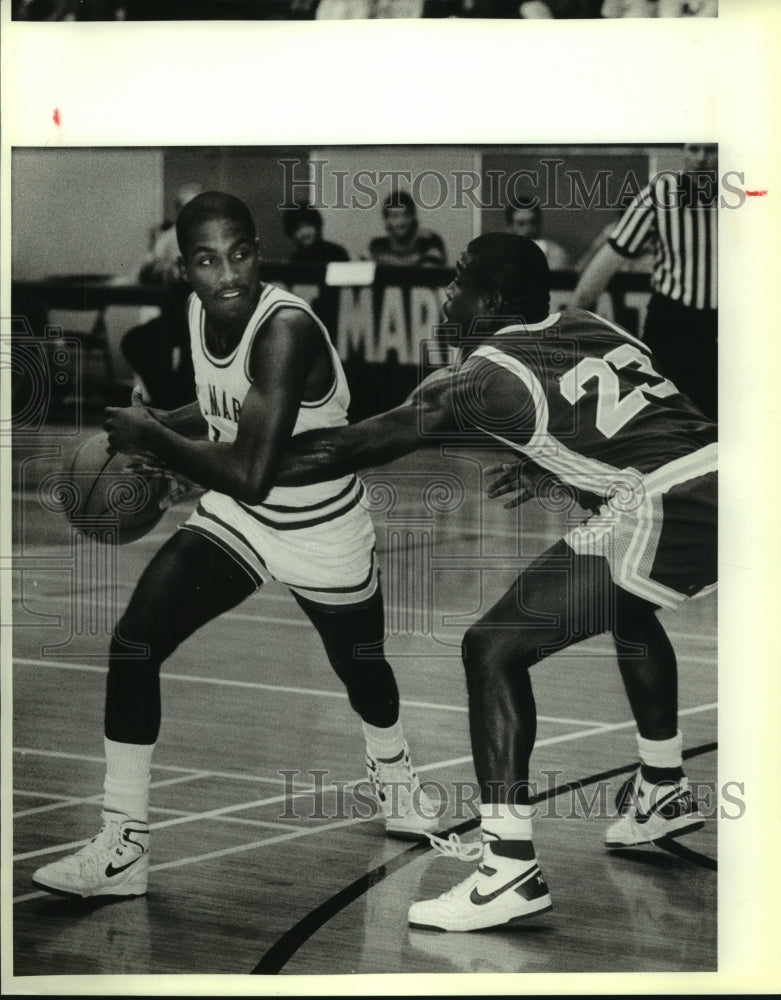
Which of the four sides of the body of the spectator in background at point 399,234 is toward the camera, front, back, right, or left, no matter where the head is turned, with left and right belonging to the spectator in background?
front

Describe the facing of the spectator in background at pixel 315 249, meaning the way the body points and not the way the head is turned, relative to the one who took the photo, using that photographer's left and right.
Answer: facing the viewer

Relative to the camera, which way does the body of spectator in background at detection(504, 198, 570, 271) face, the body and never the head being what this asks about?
toward the camera

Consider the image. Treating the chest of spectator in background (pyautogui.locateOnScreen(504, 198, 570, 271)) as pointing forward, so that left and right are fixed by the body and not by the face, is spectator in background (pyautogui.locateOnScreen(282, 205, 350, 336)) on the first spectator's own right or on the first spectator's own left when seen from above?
on the first spectator's own right

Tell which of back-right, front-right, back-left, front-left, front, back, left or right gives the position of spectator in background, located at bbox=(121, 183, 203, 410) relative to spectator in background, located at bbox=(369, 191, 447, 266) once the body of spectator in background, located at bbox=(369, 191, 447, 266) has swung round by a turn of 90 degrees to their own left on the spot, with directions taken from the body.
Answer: back

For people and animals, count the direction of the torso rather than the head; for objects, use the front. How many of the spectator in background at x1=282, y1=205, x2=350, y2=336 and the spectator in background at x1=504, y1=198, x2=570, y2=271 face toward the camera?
2

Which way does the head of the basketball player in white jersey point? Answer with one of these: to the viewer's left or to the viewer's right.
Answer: to the viewer's right

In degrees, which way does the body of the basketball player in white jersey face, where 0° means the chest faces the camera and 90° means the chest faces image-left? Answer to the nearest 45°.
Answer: approximately 45°
